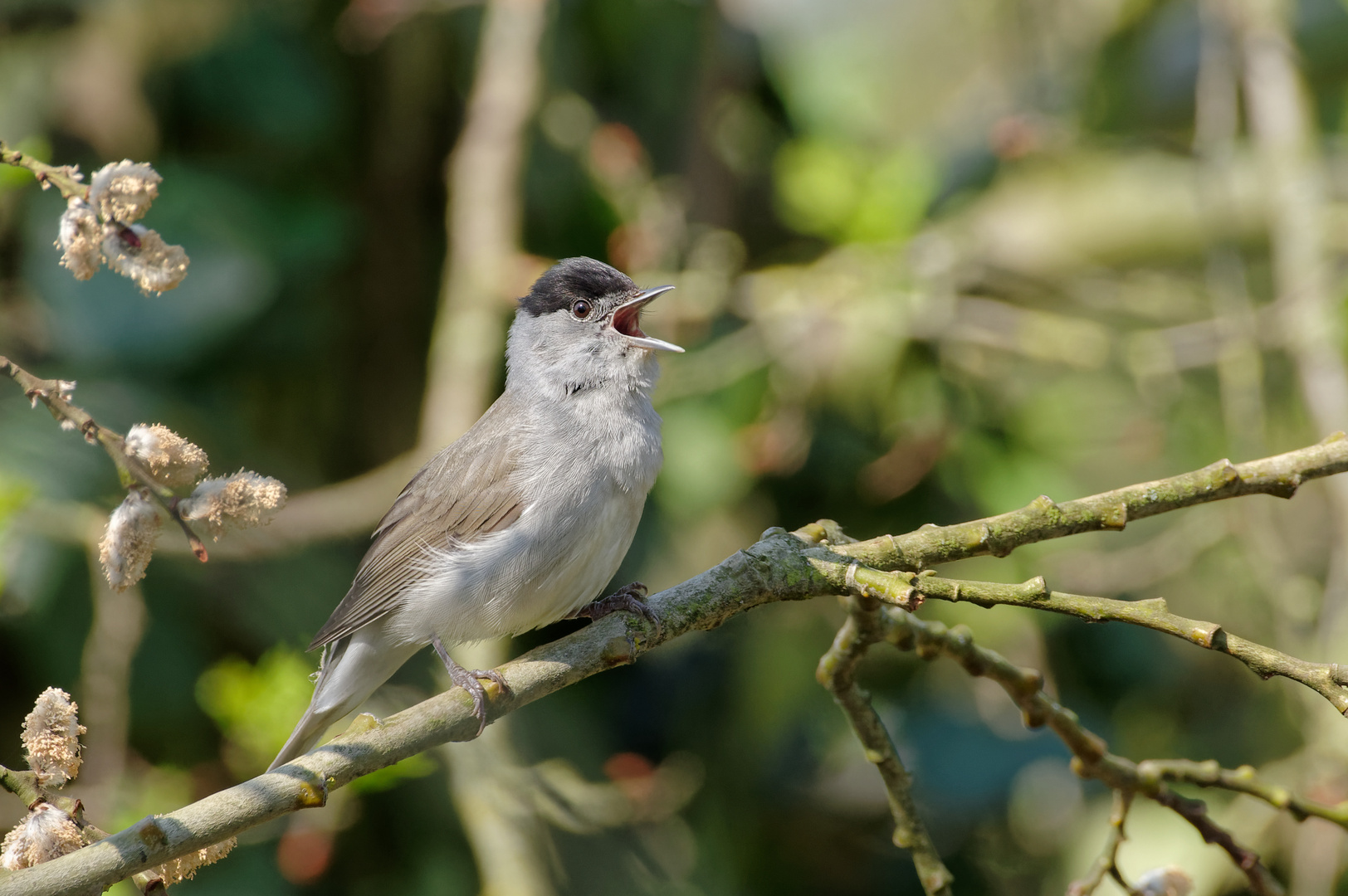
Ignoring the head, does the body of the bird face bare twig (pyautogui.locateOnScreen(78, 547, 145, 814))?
no

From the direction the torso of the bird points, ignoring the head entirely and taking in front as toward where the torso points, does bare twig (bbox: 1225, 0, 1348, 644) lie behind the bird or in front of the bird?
in front

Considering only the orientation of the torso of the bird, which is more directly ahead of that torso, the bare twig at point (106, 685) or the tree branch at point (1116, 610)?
the tree branch

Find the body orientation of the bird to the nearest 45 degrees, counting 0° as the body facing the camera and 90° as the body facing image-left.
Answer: approximately 270°
